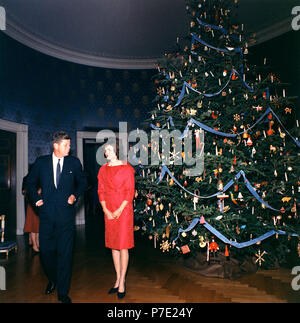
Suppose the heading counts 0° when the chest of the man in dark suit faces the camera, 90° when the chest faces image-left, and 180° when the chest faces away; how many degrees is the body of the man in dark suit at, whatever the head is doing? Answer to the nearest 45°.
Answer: approximately 0°

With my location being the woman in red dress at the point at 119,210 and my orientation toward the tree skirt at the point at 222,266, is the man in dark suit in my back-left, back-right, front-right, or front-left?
back-left

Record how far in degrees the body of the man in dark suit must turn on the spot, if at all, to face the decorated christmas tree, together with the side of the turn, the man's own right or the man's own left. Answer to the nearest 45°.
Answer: approximately 90° to the man's own left

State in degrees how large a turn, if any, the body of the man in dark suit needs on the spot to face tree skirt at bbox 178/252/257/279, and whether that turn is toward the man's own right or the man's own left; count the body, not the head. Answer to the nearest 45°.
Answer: approximately 90° to the man's own left
